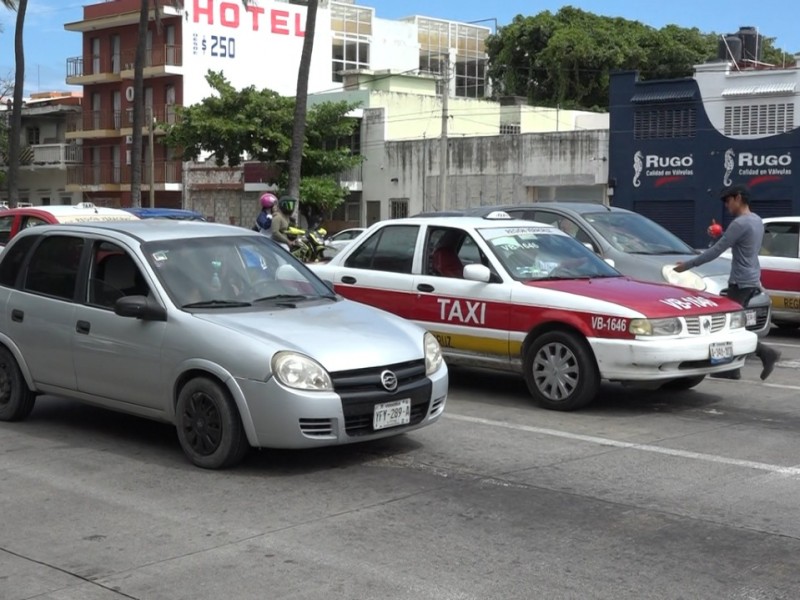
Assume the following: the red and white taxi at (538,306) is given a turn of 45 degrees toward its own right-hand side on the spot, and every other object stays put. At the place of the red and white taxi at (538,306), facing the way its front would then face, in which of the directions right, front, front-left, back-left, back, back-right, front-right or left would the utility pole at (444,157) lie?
back

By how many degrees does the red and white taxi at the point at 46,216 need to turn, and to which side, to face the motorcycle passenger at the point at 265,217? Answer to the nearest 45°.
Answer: approximately 45° to its left

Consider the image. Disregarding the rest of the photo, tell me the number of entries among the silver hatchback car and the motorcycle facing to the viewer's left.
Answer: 0

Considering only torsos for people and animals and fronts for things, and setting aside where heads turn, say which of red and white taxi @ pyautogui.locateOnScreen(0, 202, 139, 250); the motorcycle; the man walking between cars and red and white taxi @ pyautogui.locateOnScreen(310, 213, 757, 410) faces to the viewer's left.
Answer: the man walking between cars

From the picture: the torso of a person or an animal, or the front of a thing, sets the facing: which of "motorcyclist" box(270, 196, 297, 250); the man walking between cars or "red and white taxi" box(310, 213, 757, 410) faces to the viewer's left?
the man walking between cars

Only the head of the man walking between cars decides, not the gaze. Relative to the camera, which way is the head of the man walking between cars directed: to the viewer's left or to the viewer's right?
to the viewer's left

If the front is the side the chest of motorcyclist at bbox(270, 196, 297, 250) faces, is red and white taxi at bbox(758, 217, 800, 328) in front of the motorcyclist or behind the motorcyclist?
in front

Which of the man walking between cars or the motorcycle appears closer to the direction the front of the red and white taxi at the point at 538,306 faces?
the man walking between cars

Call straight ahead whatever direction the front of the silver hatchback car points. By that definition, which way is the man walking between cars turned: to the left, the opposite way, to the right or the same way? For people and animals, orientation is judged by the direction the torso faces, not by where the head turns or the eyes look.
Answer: the opposite way

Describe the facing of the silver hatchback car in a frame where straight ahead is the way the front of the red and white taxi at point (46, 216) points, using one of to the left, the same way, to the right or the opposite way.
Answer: the same way

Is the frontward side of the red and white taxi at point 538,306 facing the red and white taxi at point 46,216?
no

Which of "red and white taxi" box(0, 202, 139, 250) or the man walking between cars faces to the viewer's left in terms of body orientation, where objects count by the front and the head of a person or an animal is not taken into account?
the man walking between cars

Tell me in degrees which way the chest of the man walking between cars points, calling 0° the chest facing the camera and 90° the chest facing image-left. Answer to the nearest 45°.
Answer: approximately 90°

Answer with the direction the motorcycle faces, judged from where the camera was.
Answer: facing the viewer and to the right of the viewer

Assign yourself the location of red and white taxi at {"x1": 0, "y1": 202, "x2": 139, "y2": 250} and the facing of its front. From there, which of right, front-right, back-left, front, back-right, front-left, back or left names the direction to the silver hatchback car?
front-right

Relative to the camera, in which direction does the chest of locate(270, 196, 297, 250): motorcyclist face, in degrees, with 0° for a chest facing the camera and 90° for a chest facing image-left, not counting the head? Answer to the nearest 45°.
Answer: approximately 315°
